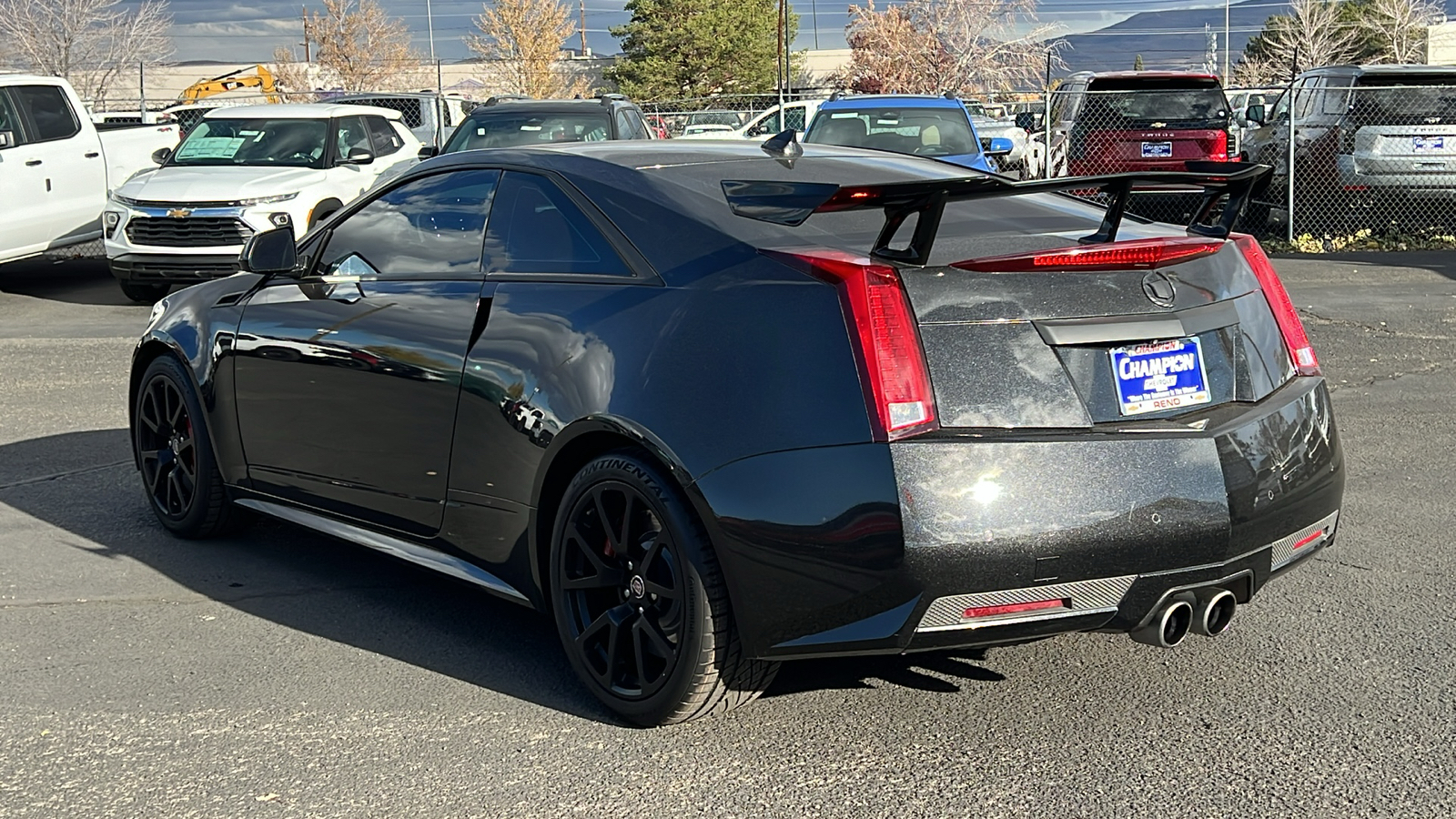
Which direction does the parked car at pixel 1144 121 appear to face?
away from the camera

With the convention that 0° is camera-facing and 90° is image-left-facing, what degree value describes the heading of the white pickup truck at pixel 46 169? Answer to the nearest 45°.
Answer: approximately 45°

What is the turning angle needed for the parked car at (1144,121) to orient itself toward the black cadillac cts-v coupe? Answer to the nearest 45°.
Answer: approximately 180°

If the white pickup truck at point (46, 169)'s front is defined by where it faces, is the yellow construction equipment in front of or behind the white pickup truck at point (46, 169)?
behind

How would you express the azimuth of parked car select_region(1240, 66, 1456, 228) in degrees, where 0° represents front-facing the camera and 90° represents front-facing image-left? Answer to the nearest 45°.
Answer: approximately 135°

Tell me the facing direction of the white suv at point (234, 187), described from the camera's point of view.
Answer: facing the viewer and to the left of the viewer

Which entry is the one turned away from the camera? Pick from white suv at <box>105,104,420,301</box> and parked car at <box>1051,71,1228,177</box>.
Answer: the parked car

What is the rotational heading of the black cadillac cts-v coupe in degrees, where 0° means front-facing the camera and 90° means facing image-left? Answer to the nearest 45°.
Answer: approximately 135°
